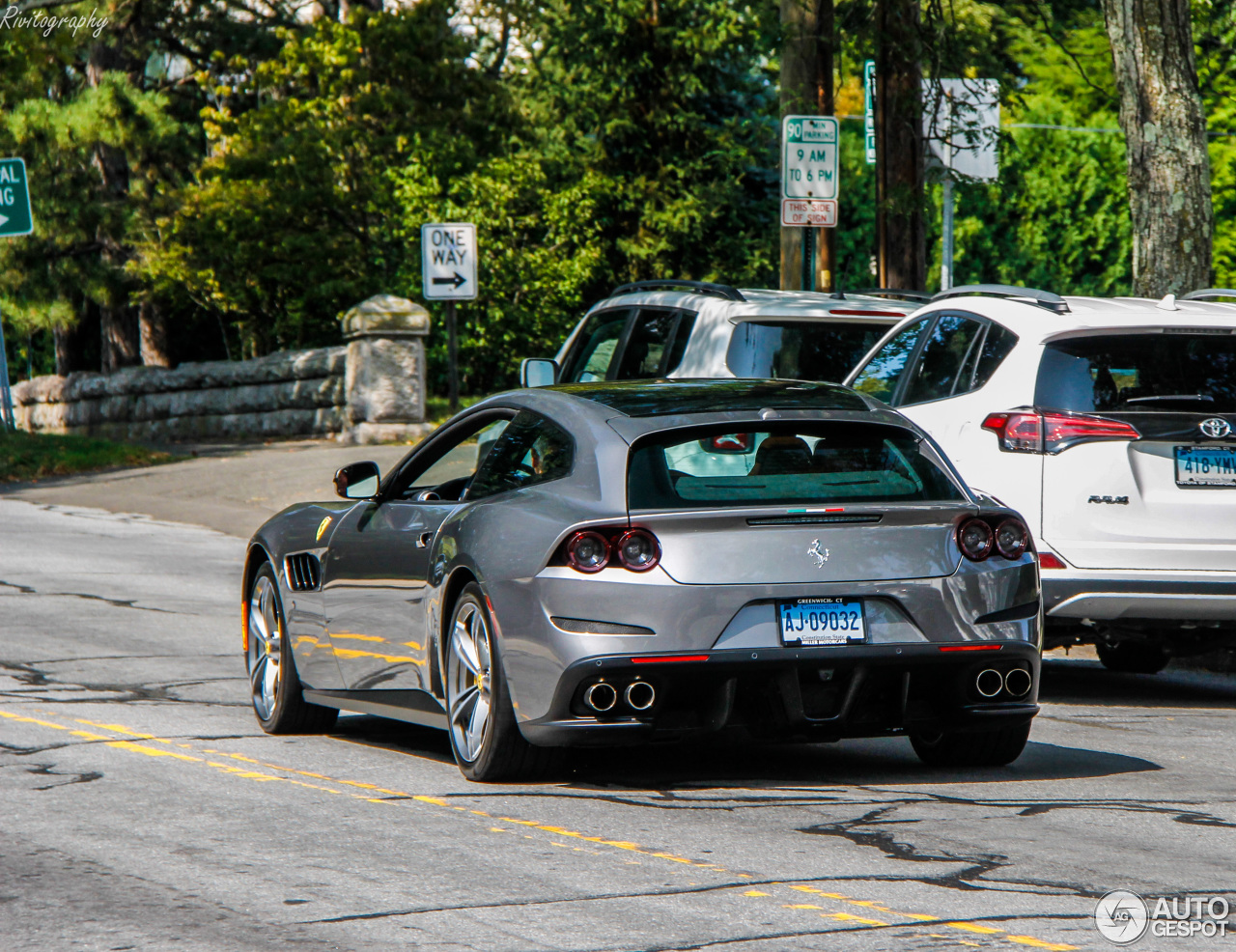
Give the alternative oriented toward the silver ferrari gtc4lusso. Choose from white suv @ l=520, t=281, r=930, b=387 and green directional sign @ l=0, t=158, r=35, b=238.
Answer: the green directional sign

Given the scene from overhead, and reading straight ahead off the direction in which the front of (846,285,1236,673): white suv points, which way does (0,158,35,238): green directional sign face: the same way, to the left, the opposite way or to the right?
the opposite way

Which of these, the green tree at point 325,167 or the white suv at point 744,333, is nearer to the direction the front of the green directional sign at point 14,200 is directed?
the white suv

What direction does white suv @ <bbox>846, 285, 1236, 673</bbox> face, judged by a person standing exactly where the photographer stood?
facing away from the viewer and to the left of the viewer

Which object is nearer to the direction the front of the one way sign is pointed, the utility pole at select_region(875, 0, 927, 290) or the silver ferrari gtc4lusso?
the silver ferrari gtc4lusso
